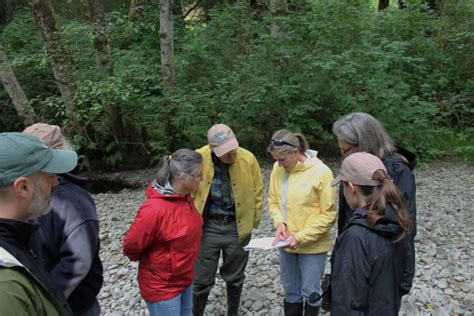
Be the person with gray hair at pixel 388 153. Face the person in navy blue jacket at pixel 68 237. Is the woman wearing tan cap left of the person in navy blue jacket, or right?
left

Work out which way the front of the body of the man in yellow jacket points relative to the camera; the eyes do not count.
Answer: toward the camera

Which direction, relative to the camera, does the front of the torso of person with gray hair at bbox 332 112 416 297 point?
to the viewer's left

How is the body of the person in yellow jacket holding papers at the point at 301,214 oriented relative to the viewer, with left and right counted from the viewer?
facing the viewer and to the left of the viewer

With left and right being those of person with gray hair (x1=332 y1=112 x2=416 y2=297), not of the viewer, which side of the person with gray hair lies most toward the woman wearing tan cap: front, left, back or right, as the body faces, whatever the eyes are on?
left

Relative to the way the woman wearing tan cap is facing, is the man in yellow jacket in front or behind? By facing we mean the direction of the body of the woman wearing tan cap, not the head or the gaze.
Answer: in front

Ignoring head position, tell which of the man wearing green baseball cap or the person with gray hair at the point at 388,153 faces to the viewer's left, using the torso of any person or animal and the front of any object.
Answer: the person with gray hair

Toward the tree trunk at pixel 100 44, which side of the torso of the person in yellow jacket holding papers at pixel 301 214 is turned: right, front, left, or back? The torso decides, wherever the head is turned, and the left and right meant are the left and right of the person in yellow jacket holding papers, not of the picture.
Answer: right

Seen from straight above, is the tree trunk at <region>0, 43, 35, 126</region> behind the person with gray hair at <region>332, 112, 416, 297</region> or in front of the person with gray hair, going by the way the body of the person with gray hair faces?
in front

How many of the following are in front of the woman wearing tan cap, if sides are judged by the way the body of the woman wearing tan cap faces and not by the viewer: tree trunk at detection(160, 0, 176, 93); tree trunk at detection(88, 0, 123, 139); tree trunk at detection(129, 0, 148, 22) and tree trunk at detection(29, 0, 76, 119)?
4

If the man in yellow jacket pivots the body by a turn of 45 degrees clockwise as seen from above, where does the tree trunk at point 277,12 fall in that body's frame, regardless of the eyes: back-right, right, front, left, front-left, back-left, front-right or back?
back-right

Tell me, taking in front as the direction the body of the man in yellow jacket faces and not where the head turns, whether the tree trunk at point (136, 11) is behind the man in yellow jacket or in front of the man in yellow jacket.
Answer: behind

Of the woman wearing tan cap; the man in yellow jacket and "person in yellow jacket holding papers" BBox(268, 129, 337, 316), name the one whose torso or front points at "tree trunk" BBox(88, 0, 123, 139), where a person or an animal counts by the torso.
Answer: the woman wearing tan cap

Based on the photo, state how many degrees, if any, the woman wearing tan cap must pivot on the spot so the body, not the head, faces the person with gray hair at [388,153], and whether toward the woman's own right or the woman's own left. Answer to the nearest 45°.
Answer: approximately 45° to the woman's own right

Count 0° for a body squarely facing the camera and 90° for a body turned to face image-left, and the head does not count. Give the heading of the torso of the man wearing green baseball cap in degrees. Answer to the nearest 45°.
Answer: approximately 270°
